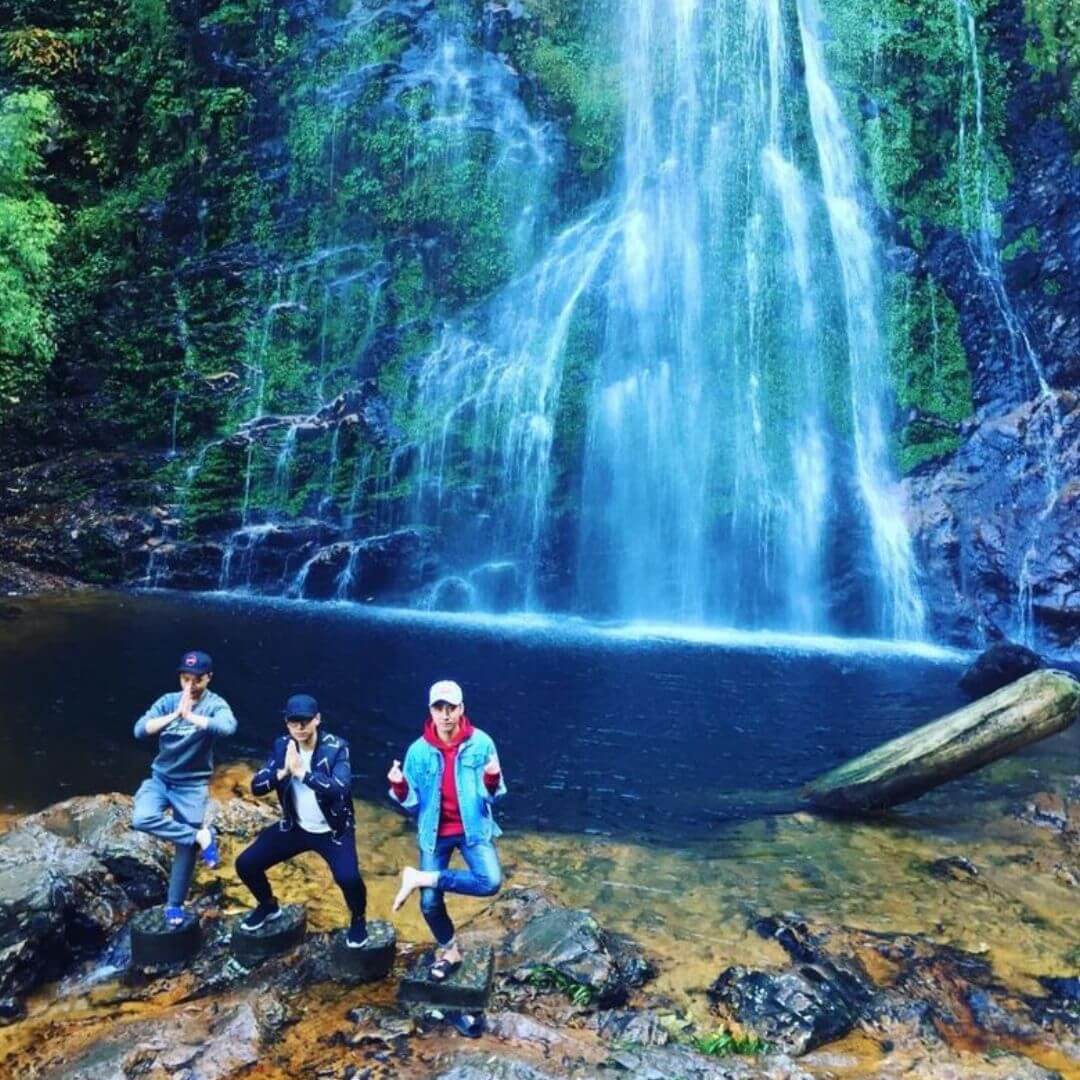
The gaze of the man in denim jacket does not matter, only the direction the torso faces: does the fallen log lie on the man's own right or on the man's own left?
on the man's own left

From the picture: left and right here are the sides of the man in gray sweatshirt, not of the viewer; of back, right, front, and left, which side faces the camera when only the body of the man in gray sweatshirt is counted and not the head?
front

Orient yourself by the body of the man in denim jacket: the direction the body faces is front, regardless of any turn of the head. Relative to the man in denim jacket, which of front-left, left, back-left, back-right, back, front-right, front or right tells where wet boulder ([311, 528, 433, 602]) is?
back

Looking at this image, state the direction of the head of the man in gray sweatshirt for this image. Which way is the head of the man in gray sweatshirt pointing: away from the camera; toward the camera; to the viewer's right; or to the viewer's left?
toward the camera

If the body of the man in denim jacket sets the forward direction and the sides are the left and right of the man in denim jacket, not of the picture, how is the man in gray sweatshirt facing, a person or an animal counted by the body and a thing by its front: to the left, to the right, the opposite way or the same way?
the same way

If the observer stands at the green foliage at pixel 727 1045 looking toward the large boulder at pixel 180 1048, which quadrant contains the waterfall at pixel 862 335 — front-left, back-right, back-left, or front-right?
back-right

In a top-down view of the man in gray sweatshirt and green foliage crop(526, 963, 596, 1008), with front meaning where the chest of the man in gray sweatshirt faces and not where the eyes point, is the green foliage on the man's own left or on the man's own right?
on the man's own left

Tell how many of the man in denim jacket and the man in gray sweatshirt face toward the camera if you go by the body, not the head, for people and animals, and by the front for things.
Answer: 2

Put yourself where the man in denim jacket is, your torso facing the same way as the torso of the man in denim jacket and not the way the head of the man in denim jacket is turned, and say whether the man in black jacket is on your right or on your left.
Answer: on your right

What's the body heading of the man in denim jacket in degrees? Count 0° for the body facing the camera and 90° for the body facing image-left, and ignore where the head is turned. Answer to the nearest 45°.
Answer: approximately 0°

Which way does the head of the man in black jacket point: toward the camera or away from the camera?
toward the camera
